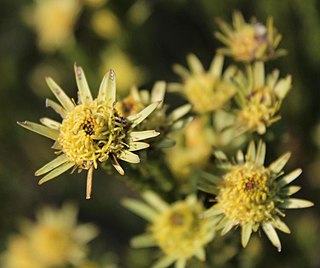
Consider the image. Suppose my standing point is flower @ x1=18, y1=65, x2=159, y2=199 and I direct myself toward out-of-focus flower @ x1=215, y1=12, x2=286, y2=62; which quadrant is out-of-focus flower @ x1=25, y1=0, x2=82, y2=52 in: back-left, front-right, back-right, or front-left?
front-left

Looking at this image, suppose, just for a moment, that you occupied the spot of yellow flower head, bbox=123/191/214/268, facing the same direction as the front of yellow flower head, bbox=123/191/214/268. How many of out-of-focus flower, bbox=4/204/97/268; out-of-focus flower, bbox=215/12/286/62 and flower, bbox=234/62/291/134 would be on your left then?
2

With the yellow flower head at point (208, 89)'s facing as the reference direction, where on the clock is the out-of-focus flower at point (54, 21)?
The out-of-focus flower is roughly at 5 o'clock from the yellow flower head.

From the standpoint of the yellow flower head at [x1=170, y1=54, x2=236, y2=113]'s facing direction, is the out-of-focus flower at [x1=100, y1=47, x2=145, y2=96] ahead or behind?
behind

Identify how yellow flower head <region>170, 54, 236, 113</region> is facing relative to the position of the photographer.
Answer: facing the viewer

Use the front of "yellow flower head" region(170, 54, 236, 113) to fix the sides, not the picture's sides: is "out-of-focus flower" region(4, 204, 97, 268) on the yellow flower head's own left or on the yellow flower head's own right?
on the yellow flower head's own right

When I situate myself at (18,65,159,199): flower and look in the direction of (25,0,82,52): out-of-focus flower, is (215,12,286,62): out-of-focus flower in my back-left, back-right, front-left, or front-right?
front-right

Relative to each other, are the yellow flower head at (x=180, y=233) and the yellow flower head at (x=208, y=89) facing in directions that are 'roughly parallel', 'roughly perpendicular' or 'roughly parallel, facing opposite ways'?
roughly parallel

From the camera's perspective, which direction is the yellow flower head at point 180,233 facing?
toward the camera

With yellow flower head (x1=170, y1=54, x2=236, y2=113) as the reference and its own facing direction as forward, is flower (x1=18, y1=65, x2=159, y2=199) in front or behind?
in front

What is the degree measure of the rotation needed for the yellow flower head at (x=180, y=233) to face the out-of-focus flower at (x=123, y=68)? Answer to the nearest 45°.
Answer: approximately 180°

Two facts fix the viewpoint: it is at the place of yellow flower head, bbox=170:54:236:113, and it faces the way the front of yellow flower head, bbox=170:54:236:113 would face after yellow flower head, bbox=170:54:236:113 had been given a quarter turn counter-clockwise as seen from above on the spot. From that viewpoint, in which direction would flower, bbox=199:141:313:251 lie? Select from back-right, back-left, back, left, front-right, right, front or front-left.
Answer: right
